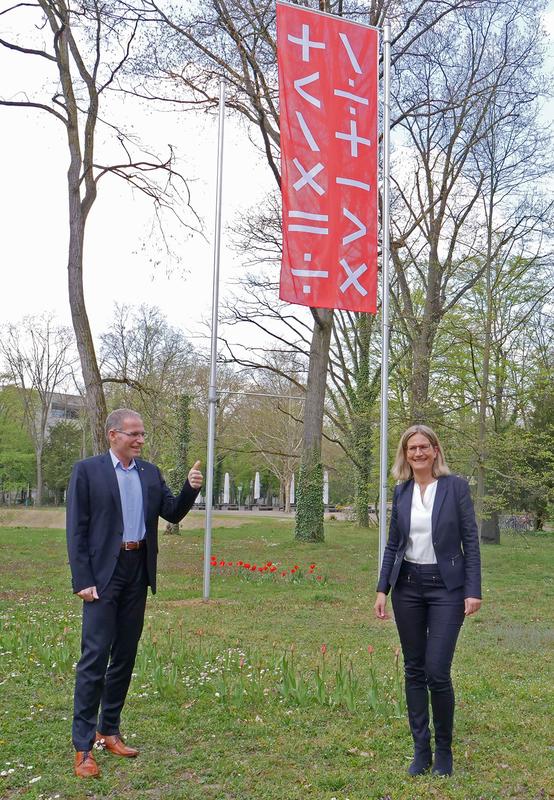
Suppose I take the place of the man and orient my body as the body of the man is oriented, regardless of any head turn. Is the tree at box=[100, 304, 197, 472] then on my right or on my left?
on my left

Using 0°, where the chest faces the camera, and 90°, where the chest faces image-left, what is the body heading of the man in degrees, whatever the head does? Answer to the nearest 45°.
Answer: approximately 315°

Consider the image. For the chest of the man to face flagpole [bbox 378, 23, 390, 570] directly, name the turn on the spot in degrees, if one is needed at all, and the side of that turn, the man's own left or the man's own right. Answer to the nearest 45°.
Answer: approximately 90° to the man's own left

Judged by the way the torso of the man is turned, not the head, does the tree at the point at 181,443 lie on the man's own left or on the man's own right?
on the man's own left

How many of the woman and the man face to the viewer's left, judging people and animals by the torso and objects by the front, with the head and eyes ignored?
0

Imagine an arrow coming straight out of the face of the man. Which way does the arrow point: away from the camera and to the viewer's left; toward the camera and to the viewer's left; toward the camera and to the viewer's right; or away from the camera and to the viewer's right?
toward the camera and to the viewer's right

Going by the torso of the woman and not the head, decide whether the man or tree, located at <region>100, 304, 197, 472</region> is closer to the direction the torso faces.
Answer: the man

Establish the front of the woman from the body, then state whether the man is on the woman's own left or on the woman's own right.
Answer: on the woman's own right

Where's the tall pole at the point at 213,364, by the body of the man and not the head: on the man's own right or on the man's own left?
on the man's own left

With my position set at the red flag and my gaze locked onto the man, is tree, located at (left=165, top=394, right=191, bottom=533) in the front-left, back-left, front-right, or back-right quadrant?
back-right

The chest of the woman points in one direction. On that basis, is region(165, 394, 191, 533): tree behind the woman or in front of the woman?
behind

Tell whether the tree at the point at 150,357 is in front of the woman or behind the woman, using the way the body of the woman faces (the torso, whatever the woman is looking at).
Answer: behind

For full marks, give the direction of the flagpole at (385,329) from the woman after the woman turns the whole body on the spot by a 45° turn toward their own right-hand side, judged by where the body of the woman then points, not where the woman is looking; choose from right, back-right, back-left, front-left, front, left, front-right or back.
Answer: back-right

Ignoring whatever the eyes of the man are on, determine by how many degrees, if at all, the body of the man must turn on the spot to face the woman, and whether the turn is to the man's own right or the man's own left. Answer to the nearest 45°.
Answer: approximately 45° to the man's own left

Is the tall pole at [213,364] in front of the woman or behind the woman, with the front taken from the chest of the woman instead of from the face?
behind
